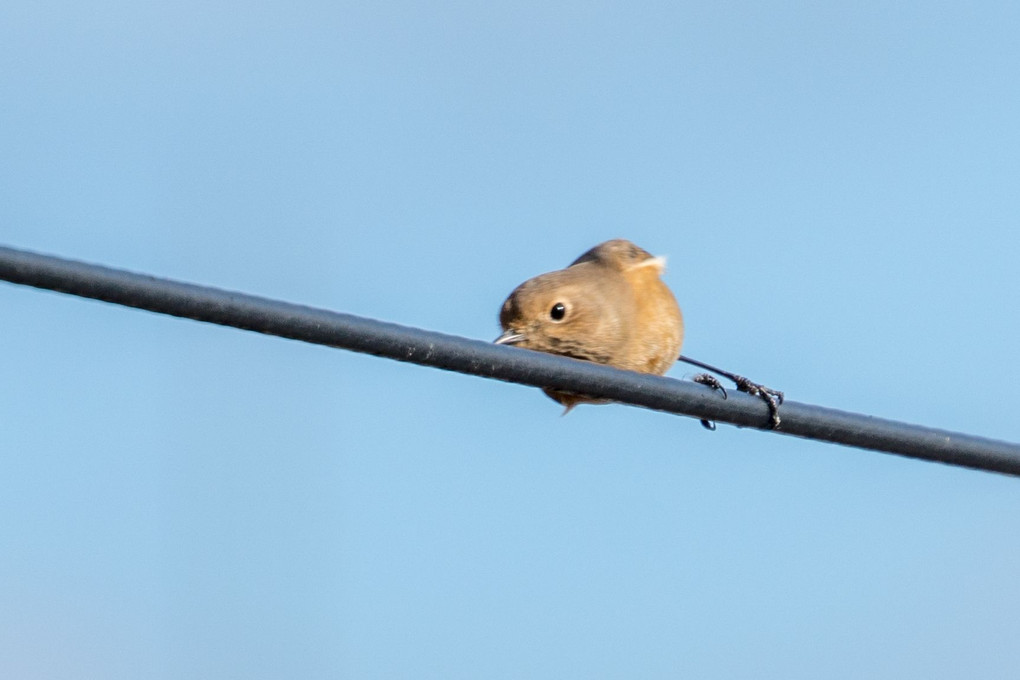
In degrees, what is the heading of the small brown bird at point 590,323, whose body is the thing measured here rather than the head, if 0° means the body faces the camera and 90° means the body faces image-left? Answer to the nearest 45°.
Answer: approximately 45°
